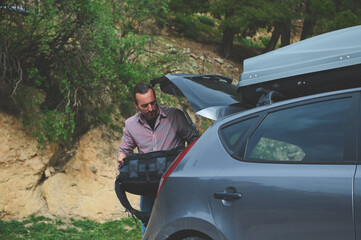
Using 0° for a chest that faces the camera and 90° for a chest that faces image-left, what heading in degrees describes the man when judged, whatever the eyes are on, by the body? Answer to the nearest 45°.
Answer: approximately 0°

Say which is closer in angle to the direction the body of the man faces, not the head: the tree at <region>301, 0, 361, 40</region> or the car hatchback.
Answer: the car hatchback

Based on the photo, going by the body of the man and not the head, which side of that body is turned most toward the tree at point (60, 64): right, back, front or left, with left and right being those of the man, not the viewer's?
back

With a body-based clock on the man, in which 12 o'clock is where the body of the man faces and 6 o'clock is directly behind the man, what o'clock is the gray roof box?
The gray roof box is roughly at 11 o'clock from the man.

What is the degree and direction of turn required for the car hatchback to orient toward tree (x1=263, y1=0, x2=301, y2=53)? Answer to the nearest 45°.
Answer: approximately 90° to its left

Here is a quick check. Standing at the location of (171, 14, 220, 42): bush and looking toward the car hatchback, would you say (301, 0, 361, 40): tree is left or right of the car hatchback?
left

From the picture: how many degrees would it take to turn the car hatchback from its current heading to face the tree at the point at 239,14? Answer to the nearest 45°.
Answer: approximately 90° to its left

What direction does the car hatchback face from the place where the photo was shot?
facing to the right of the viewer
